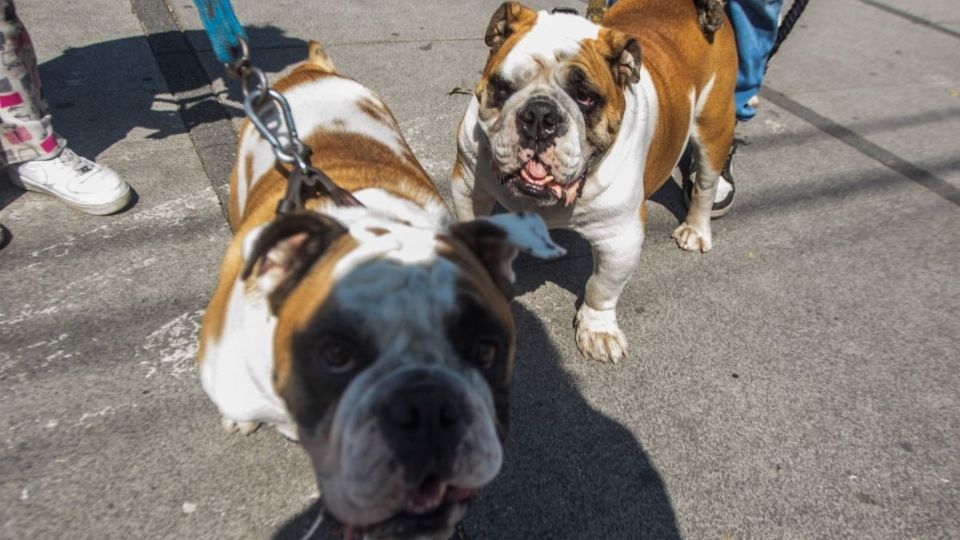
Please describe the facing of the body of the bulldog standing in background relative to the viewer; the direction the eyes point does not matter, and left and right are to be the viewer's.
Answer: facing the viewer and to the left of the viewer

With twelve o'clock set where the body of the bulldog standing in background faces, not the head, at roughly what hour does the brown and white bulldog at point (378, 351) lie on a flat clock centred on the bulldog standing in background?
The brown and white bulldog is roughly at 11 o'clock from the bulldog standing in background.
